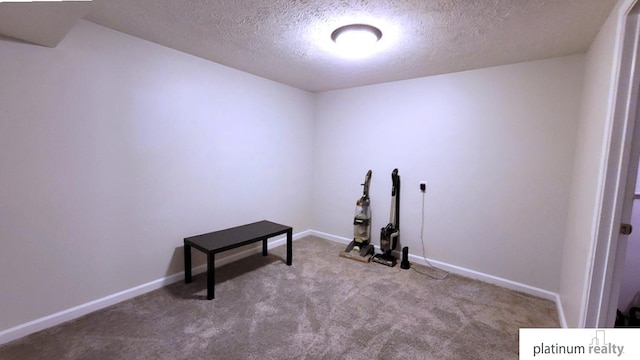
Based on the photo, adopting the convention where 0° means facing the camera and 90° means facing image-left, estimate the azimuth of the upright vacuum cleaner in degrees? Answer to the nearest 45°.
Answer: approximately 45°

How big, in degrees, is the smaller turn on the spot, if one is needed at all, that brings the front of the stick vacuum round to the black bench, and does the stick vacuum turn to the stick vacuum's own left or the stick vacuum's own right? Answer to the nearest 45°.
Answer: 0° — it already faces it

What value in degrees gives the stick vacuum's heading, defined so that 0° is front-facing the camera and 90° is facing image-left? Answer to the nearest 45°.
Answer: approximately 45°
